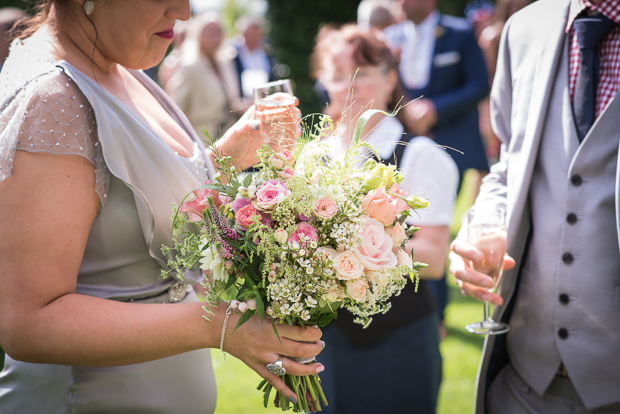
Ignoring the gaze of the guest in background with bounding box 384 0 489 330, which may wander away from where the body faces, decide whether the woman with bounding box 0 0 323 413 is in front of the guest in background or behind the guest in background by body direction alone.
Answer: in front

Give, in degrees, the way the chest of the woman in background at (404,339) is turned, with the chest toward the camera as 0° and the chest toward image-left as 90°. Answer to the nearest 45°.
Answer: approximately 45°

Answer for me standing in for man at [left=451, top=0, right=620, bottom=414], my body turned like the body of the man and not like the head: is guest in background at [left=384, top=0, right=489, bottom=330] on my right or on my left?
on my right

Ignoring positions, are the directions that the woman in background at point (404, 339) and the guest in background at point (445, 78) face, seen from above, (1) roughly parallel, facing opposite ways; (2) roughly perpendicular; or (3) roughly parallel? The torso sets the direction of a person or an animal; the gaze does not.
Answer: roughly parallel

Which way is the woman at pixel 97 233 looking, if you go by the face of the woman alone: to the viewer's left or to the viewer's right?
to the viewer's right

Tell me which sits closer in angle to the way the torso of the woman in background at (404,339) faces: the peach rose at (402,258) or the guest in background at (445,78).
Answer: the peach rose

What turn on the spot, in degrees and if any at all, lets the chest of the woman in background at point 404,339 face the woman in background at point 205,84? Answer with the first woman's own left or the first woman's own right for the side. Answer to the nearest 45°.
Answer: approximately 90° to the first woman's own right

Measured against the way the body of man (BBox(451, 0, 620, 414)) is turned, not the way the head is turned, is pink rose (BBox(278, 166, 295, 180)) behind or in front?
in front

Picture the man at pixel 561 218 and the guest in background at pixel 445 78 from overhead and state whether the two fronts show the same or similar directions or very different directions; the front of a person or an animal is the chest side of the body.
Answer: same or similar directions

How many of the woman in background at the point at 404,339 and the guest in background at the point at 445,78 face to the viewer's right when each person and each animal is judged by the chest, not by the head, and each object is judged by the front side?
0

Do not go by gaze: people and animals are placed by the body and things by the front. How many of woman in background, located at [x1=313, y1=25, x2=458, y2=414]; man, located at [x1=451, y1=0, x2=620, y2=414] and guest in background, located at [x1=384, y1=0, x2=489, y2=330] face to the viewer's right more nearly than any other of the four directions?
0

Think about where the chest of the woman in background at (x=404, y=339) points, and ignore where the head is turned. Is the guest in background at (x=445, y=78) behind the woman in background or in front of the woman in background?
behind
